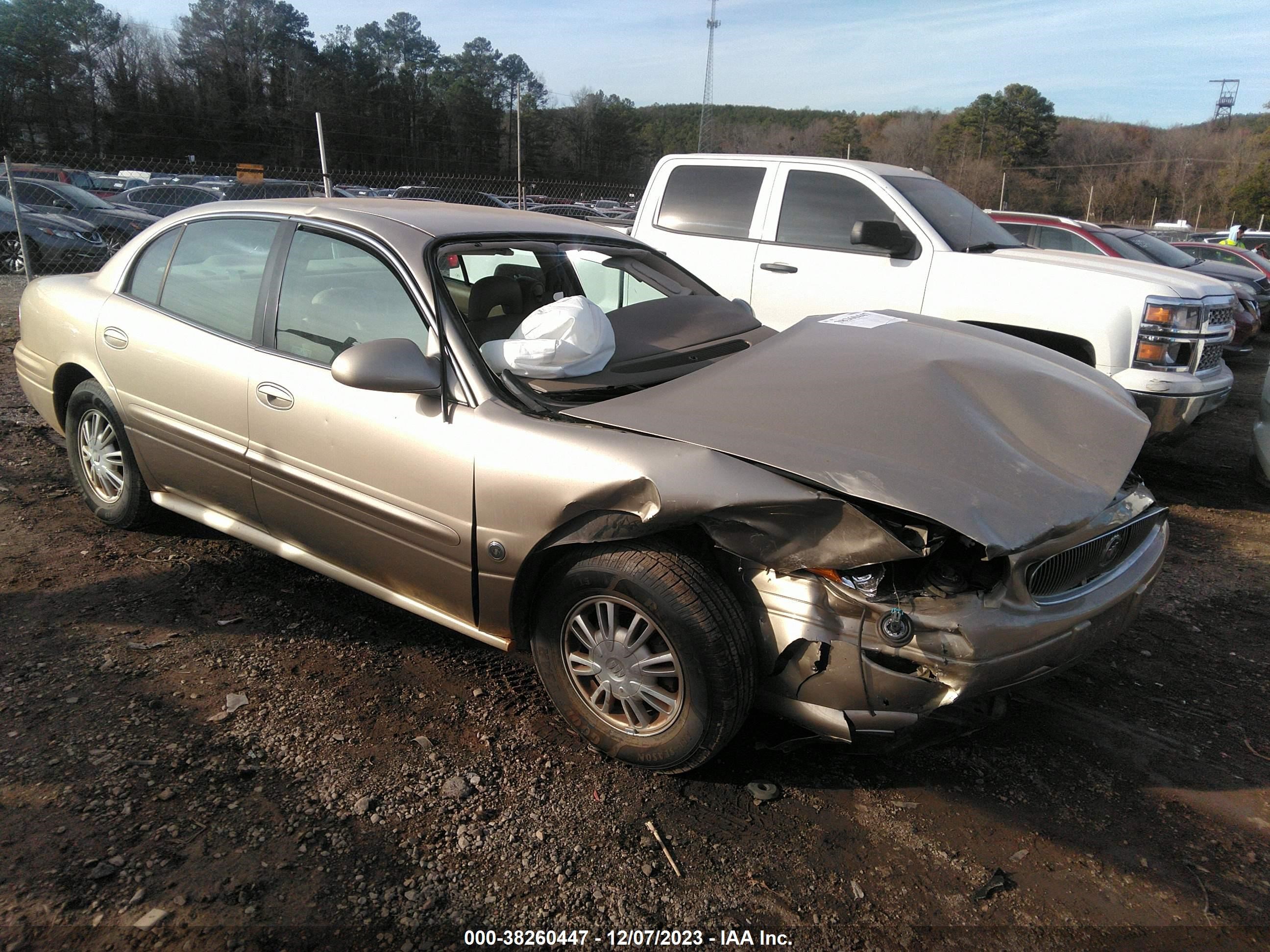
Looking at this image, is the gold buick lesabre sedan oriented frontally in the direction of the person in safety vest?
no

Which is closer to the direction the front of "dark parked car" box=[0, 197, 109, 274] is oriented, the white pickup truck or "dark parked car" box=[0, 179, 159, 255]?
the white pickup truck

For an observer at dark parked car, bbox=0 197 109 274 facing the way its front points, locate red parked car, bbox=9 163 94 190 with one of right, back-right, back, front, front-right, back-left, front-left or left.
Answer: back-left

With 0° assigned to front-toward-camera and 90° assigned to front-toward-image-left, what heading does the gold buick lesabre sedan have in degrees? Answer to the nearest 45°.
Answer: approximately 315°

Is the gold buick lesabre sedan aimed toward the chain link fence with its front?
no

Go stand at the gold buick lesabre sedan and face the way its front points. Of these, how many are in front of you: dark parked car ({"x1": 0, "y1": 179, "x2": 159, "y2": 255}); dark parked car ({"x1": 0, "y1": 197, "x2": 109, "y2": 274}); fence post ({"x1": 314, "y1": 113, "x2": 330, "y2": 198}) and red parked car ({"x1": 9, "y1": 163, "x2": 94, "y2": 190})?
0

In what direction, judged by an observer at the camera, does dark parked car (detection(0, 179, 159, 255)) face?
facing the viewer and to the right of the viewer

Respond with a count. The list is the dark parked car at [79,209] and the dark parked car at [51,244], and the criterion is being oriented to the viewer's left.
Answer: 0

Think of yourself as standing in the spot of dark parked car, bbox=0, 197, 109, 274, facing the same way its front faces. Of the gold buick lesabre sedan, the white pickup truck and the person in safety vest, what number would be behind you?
0

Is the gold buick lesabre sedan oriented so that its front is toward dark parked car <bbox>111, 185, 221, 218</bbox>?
no

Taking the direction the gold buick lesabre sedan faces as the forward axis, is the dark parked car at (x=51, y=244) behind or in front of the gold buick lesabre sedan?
behind

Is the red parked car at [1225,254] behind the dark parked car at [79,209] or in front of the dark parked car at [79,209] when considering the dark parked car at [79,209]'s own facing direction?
in front

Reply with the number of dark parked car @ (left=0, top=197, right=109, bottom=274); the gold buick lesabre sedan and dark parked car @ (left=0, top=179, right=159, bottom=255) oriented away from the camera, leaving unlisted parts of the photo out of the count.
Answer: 0

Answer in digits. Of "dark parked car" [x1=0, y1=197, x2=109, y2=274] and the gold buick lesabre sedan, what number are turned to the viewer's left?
0

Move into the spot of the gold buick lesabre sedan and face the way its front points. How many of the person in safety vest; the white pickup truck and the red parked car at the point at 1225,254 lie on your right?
0

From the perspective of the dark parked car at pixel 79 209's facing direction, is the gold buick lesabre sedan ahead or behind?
ahead

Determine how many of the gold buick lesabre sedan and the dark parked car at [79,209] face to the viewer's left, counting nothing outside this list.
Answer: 0

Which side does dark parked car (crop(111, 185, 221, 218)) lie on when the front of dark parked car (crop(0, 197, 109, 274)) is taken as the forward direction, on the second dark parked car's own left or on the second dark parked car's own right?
on the second dark parked car's own left

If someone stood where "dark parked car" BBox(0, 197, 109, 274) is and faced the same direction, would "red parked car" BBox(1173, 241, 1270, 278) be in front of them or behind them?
in front

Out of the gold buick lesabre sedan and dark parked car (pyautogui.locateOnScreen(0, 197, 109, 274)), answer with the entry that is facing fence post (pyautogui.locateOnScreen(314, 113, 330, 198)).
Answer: the dark parked car

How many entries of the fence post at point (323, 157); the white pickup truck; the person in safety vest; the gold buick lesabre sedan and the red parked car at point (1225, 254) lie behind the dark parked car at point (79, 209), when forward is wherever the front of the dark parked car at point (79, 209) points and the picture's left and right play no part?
0

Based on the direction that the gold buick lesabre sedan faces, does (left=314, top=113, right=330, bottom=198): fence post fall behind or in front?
behind
